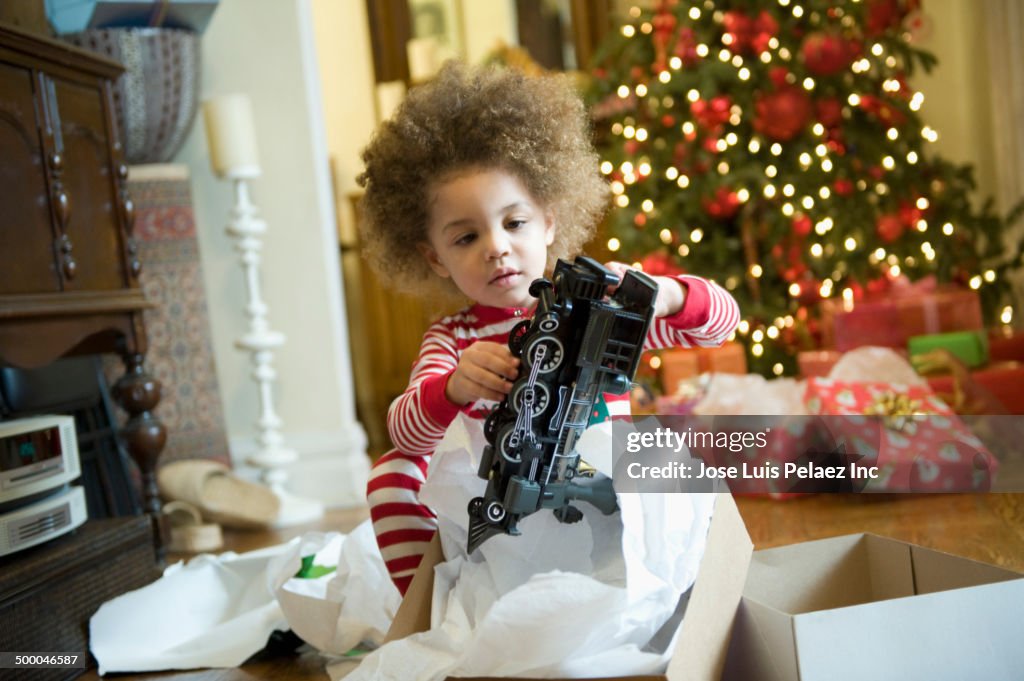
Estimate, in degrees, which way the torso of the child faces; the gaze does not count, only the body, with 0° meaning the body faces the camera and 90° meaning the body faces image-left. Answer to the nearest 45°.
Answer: approximately 0°

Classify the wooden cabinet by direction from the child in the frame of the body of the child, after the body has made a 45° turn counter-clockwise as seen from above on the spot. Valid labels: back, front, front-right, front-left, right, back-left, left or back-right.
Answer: back

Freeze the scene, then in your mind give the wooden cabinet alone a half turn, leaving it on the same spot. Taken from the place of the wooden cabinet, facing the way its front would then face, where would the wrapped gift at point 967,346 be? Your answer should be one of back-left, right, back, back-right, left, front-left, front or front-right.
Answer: back-right
